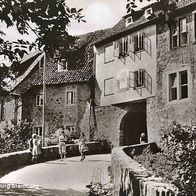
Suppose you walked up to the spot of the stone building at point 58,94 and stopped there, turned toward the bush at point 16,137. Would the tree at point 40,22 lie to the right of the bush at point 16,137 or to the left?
left

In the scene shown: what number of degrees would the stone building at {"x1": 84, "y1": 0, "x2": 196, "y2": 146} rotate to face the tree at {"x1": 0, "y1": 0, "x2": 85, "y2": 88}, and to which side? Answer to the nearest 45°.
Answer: approximately 45° to its left

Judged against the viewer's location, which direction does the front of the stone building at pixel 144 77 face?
facing the viewer and to the left of the viewer

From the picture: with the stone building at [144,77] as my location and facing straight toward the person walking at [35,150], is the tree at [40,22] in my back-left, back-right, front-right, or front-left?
front-left

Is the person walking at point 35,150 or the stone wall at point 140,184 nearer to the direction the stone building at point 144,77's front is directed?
the person walking

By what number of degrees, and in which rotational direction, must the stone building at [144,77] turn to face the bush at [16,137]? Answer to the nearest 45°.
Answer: approximately 45° to its right

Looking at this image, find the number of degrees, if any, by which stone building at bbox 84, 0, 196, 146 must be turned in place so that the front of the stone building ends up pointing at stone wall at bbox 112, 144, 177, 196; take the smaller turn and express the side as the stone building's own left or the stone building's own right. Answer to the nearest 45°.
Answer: approximately 45° to the stone building's own left

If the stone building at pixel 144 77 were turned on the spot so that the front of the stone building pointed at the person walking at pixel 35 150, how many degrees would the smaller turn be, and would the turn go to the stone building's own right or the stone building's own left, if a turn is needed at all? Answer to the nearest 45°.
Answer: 0° — it already faces them

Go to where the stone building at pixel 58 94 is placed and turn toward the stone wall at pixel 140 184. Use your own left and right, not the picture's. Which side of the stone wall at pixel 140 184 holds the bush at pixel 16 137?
right

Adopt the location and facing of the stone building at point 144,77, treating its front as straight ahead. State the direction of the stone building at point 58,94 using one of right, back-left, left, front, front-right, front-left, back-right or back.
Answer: right
